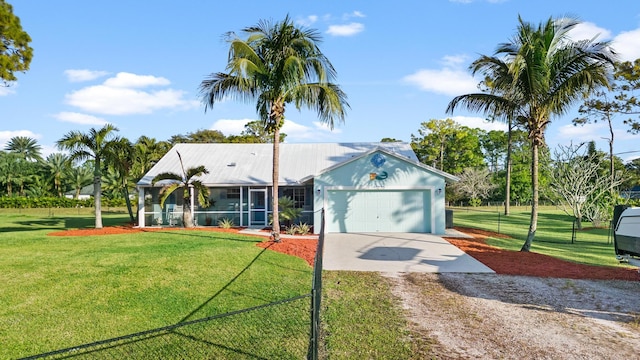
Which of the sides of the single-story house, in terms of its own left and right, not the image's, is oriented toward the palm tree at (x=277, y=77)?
front

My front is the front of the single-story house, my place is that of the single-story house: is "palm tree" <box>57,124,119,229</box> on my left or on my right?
on my right

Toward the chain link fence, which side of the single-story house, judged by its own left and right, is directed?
front

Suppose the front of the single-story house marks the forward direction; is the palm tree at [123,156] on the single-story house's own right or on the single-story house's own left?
on the single-story house's own right

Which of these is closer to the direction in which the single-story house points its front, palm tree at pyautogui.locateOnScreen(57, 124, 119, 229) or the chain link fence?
the chain link fence

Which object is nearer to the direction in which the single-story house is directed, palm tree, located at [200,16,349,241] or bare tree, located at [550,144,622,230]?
the palm tree

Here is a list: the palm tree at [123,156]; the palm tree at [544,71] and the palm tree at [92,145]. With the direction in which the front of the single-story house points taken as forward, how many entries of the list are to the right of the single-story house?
2

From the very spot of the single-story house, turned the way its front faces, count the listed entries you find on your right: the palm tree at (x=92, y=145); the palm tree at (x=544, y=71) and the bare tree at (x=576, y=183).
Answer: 1

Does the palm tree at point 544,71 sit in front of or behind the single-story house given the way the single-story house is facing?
in front

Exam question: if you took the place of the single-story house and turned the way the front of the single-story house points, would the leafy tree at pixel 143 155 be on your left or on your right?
on your right

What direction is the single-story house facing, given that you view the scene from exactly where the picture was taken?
facing the viewer

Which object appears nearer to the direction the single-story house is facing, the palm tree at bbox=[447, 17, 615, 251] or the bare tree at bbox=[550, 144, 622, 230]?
the palm tree

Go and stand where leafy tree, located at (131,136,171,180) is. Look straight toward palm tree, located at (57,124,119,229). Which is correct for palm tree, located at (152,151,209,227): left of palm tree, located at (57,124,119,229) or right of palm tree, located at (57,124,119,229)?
left
